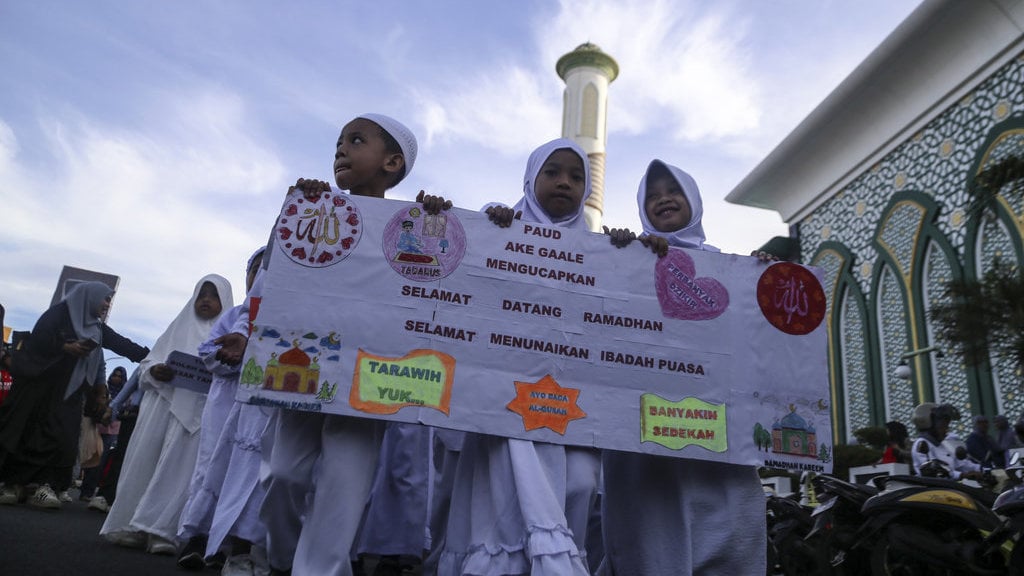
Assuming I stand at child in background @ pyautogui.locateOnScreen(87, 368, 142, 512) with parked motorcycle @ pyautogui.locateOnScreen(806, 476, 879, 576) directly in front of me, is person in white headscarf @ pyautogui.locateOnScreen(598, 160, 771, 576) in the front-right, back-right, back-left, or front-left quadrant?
front-right

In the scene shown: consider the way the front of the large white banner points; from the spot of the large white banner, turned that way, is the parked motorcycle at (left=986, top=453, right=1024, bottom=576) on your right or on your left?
on your left

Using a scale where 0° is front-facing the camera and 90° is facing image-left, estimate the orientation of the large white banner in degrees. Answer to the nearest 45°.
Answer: approximately 0°

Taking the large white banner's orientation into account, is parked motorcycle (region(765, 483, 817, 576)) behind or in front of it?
behind

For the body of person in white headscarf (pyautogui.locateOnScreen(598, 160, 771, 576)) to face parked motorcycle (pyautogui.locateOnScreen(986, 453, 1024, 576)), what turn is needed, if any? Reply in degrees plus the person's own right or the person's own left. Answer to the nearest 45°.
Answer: approximately 135° to the person's own left

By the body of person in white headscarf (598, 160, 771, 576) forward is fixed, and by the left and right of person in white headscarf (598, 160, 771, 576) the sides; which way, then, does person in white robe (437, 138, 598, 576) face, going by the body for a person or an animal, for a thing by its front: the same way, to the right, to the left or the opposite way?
the same way

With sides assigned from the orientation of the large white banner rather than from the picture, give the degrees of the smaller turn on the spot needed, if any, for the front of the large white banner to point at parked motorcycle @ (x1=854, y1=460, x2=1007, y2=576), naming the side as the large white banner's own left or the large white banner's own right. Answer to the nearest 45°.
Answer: approximately 135° to the large white banner's own left

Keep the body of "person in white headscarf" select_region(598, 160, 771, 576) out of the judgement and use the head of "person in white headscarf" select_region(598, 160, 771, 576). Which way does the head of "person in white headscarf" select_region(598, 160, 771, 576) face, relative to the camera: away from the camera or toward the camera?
toward the camera

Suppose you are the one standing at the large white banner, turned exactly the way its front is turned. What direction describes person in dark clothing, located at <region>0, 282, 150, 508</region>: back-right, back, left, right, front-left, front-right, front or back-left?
back-right

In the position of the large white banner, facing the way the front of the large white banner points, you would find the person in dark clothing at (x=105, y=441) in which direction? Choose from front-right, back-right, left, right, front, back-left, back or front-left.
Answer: back-right

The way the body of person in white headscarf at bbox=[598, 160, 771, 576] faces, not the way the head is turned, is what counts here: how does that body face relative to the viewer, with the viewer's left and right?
facing the viewer

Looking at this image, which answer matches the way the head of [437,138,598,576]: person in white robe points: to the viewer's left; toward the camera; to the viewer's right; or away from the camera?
toward the camera

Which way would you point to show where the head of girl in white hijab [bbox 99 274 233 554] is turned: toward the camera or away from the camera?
toward the camera
